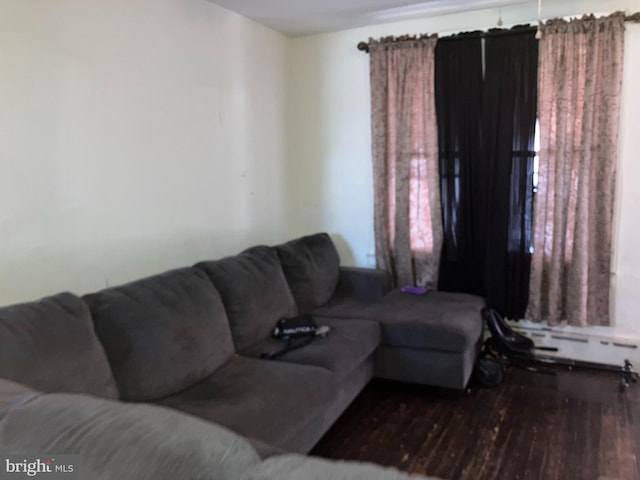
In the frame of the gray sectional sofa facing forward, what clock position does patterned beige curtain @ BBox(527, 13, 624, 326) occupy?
The patterned beige curtain is roughly at 10 o'clock from the gray sectional sofa.

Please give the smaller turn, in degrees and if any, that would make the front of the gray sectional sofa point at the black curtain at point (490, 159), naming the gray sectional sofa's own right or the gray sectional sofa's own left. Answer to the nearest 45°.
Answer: approximately 90° to the gray sectional sofa's own left

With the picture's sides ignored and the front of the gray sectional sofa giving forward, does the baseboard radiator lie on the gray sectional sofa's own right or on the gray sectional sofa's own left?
on the gray sectional sofa's own left

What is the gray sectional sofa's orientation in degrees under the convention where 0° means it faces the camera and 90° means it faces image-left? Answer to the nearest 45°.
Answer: approximately 315°

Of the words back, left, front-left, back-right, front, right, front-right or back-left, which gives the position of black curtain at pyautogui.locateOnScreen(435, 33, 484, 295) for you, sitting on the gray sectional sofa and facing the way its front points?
left

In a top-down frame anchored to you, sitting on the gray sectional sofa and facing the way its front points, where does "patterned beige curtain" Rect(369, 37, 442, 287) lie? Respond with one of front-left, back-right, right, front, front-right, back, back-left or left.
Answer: left
